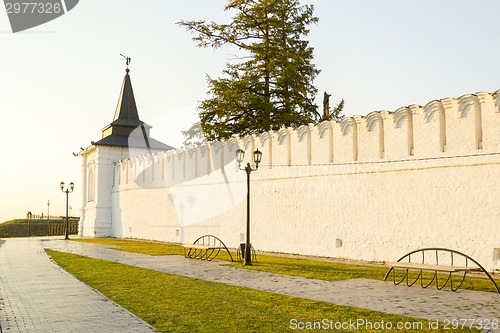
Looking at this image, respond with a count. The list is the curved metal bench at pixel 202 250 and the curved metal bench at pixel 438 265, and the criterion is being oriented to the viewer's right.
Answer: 0

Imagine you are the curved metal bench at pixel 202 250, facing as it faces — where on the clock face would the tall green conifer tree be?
The tall green conifer tree is roughly at 5 o'clock from the curved metal bench.

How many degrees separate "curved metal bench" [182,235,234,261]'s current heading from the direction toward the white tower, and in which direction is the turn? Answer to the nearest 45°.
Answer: approximately 135° to its right

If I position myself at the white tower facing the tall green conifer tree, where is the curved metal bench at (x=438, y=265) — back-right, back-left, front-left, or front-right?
front-right

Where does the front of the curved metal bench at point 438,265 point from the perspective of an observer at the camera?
facing the viewer and to the left of the viewer

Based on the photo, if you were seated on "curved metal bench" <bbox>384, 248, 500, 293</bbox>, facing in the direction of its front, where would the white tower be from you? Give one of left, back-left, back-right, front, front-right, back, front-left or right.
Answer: right

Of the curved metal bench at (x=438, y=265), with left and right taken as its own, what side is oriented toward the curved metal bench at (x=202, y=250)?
right

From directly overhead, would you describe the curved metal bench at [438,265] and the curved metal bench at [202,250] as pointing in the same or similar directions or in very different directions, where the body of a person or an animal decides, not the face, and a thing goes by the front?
same or similar directions

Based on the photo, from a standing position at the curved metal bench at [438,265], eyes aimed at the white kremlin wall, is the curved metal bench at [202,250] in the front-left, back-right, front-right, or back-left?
front-left
